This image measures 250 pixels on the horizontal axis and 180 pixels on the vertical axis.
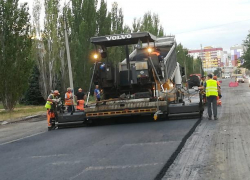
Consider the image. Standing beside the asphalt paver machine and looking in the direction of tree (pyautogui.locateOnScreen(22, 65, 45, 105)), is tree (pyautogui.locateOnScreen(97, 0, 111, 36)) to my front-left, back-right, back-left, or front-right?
front-right

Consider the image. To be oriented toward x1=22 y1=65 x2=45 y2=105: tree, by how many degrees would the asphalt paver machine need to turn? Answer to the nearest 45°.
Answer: approximately 45° to its left

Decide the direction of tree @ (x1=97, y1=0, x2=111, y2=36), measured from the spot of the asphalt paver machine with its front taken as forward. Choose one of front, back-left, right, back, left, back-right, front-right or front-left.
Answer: front

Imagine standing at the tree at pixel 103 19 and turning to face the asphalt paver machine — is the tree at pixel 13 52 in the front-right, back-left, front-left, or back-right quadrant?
front-right

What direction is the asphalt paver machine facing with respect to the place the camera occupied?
facing away from the viewer

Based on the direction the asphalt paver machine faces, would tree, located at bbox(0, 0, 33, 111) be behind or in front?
in front
